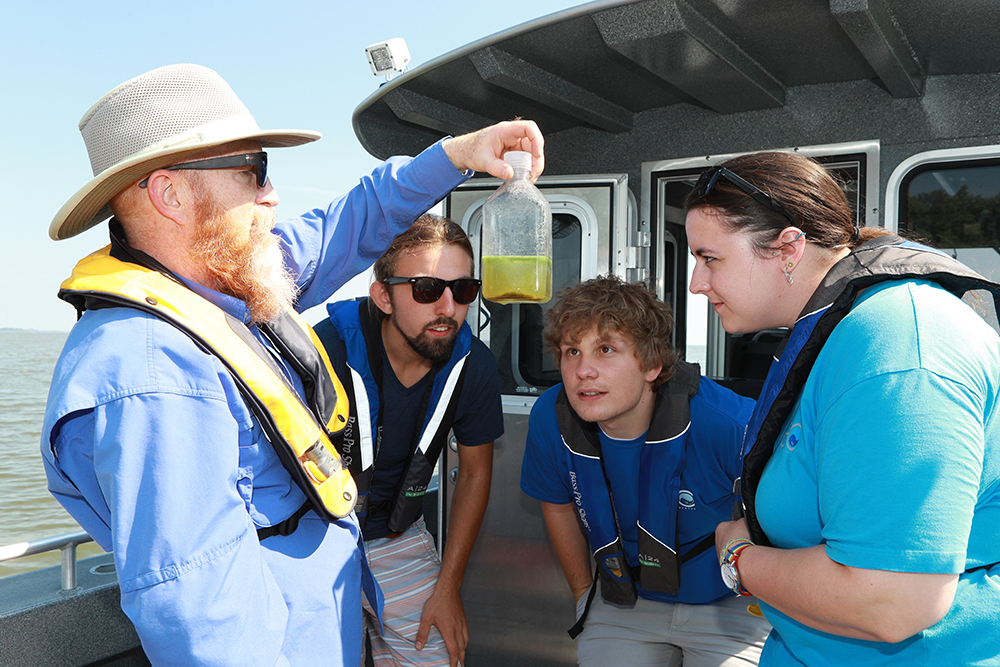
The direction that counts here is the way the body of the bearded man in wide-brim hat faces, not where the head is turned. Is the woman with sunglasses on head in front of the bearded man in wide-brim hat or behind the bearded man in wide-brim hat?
in front

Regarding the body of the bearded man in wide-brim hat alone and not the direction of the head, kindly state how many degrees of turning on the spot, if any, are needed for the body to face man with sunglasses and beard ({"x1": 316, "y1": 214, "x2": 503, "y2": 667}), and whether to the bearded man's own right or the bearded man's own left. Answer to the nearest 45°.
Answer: approximately 45° to the bearded man's own left

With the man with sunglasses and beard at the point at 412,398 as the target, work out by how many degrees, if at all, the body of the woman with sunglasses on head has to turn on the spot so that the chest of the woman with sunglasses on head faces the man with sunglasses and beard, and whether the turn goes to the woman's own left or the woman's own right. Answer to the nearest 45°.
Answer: approximately 45° to the woman's own right

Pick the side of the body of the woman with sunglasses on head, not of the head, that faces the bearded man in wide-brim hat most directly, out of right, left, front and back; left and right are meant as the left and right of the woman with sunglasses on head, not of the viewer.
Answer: front

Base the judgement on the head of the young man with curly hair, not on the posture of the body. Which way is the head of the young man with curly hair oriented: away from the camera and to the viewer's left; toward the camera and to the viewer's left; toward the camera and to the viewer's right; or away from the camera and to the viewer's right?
toward the camera and to the viewer's left

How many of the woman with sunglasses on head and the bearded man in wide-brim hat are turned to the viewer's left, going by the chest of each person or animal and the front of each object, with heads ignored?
1

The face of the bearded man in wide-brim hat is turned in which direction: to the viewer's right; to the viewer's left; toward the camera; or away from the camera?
to the viewer's right

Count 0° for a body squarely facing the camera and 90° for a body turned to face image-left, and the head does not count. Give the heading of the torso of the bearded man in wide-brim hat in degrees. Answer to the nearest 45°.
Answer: approximately 270°

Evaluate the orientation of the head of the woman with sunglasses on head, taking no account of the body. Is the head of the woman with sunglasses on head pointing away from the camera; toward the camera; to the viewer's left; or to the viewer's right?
to the viewer's left

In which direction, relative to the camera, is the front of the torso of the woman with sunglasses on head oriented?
to the viewer's left

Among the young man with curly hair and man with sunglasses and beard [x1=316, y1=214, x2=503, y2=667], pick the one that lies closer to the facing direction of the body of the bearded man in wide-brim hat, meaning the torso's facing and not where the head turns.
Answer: the young man with curly hair

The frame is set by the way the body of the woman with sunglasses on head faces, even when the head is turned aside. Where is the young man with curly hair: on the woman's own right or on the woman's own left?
on the woman's own right
